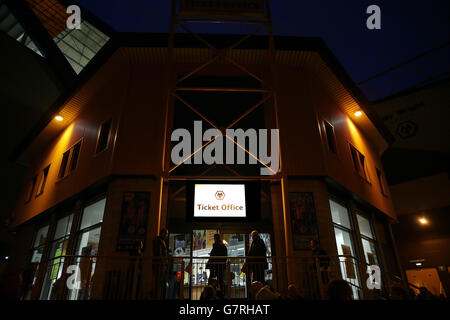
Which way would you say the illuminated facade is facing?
toward the camera
